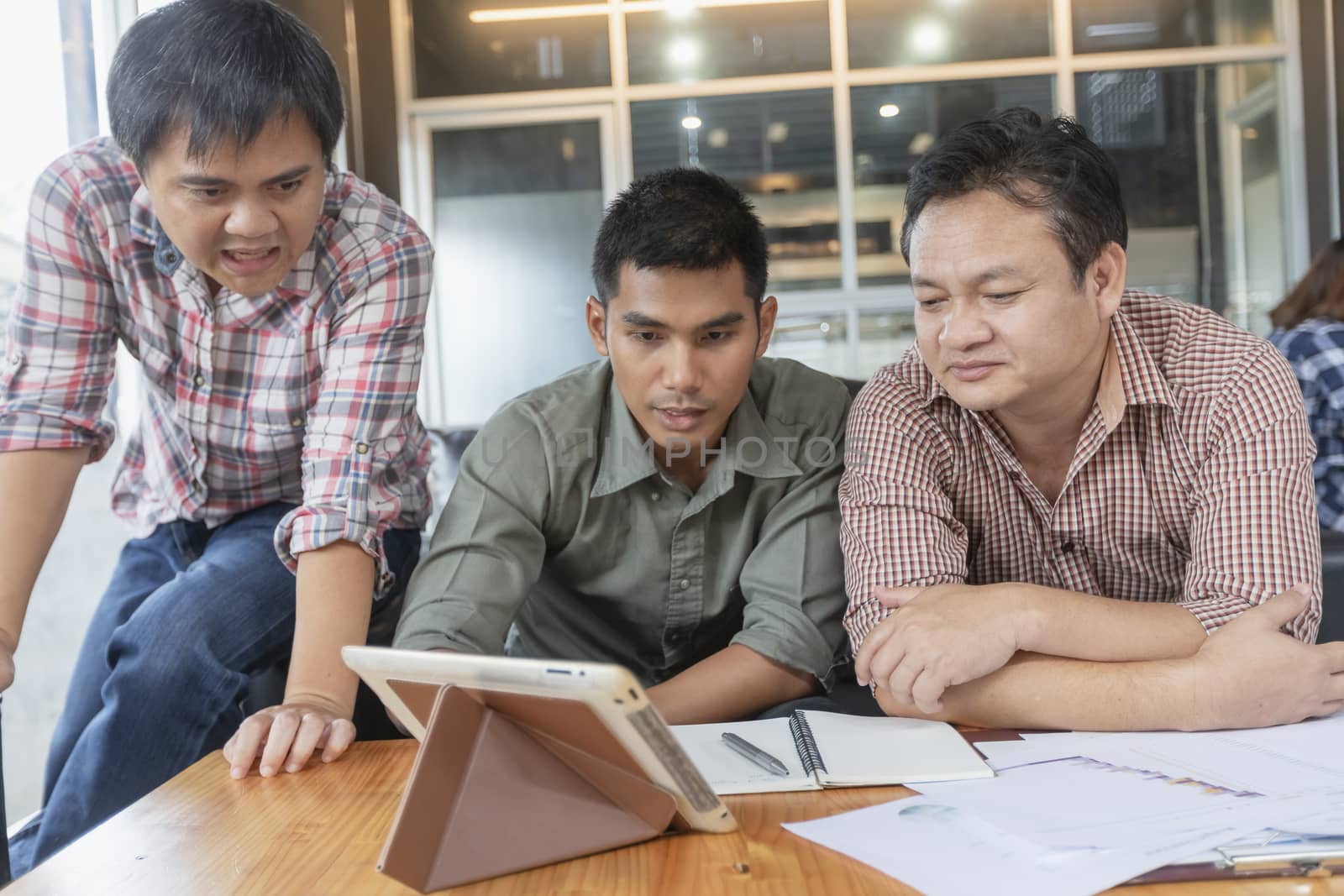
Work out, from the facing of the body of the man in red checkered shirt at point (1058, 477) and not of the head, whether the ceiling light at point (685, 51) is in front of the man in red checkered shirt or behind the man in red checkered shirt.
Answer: behind

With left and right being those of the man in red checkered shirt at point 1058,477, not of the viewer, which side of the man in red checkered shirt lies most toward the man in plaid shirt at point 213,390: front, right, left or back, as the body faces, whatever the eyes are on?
right

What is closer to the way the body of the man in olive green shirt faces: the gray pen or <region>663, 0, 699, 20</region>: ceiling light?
the gray pen

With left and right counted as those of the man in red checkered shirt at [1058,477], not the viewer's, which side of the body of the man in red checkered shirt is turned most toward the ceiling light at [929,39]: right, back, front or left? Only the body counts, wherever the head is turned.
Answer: back

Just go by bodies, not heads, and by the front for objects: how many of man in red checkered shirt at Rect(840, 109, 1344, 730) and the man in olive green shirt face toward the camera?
2

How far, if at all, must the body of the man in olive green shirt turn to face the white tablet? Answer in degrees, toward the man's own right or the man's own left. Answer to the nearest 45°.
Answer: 0° — they already face it

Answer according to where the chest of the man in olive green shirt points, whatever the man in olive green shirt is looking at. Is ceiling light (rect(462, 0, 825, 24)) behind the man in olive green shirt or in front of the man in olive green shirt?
behind

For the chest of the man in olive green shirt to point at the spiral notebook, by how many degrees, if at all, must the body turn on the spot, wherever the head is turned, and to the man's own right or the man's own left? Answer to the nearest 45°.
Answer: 0° — they already face it
